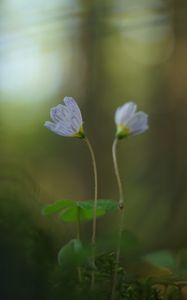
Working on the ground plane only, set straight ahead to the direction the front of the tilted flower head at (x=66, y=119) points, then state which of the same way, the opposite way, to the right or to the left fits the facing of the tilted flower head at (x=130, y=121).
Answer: the opposite way

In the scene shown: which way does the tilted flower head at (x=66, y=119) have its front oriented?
to the viewer's left

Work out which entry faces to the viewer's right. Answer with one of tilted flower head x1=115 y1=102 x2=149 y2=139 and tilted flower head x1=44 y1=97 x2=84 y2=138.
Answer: tilted flower head x1=115 y1=102 x2=149 y2=139

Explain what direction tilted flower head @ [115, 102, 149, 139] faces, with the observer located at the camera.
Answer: facing to the right of the viewer

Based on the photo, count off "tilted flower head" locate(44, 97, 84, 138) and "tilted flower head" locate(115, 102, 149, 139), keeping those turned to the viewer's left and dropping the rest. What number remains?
1
